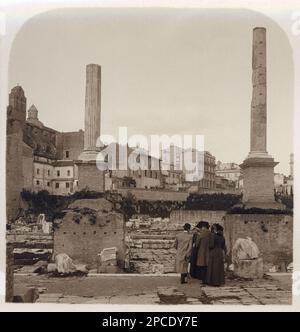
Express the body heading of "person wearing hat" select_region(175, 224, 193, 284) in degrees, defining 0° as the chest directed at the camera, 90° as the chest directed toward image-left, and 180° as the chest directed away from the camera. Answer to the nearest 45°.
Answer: approximately 225°
